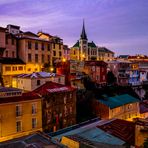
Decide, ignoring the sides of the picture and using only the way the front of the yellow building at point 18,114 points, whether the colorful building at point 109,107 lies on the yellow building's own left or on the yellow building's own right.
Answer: on the yellow building's own left

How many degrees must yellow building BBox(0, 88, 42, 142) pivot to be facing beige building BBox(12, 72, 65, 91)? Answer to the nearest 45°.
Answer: approximately 135° to its left

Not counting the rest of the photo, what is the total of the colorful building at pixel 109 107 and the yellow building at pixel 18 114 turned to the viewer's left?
0

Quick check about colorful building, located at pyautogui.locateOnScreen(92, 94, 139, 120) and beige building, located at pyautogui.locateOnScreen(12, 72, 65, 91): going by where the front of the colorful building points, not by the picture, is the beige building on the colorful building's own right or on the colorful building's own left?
on the colorful building's own right

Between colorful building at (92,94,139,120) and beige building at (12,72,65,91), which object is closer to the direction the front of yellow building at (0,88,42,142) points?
the colorful building

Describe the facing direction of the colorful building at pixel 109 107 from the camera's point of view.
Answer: facing the viewer and to the right of the viewer

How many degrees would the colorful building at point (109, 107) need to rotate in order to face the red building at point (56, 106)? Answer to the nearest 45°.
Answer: approximately 90° to its right

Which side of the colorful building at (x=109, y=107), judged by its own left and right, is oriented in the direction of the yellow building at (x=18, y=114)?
right

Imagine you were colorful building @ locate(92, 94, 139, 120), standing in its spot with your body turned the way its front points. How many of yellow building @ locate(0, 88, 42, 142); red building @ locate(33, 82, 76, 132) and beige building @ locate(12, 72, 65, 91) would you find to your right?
3
